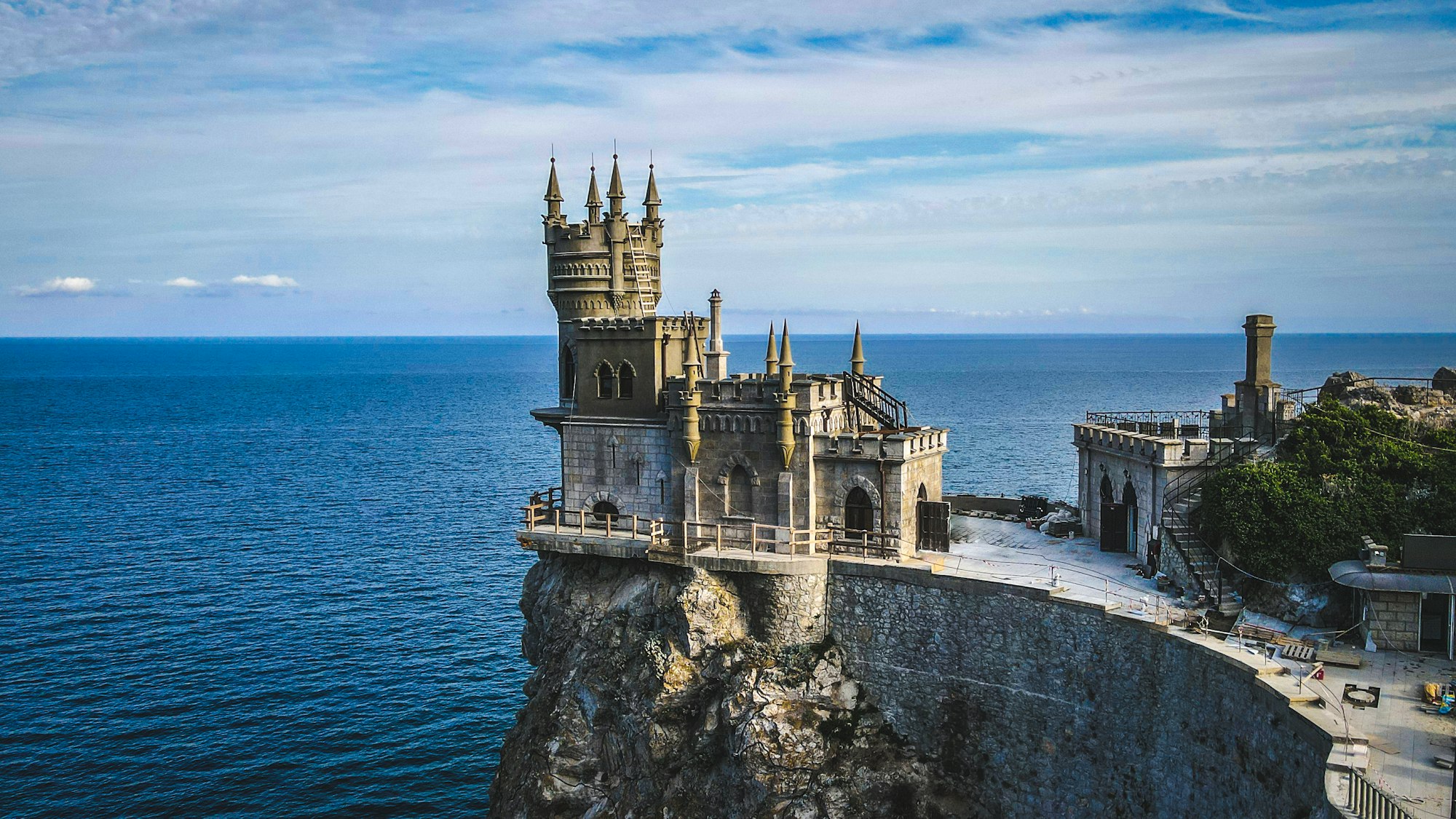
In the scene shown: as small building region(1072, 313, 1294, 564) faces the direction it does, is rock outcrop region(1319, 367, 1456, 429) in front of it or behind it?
behind

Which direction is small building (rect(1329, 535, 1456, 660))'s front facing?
toward the camera

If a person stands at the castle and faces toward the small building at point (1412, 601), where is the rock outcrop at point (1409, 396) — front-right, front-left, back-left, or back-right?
front-left

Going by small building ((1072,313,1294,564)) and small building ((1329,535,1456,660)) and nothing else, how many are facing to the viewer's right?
0

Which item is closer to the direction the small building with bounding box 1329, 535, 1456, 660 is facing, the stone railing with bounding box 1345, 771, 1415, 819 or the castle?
the stone railing

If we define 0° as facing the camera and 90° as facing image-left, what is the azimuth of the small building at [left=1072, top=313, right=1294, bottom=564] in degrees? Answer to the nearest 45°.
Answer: approximately 45°

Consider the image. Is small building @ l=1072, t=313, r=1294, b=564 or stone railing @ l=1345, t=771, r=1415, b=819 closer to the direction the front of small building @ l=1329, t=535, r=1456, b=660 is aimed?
the stone railing

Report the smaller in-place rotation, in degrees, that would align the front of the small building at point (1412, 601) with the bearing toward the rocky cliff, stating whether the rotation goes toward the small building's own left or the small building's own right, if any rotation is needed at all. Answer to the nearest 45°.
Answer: approximately 90° to the small building's own right

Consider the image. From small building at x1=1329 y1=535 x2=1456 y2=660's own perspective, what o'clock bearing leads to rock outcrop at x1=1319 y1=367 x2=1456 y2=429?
The rock outcrop is roughly at 6 o'clock from the small building.

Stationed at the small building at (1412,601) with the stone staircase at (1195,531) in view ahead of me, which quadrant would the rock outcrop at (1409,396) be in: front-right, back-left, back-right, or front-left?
front-right

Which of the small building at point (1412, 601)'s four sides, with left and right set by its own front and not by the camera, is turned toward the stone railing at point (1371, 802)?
front
